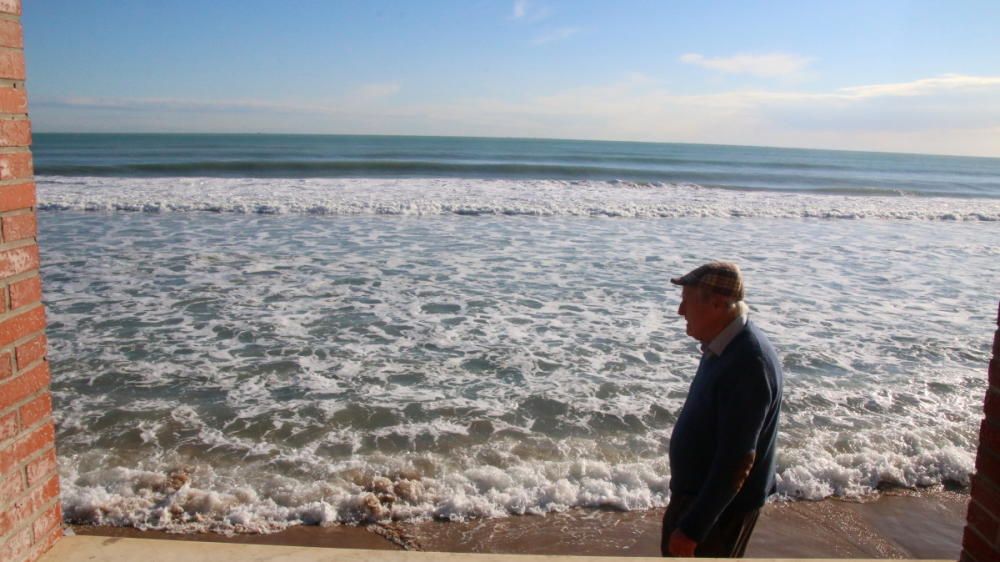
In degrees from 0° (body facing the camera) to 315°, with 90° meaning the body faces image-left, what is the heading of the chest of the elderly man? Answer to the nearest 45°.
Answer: approximately 90°

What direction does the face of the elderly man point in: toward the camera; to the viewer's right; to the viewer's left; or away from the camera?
to the viewer's left
